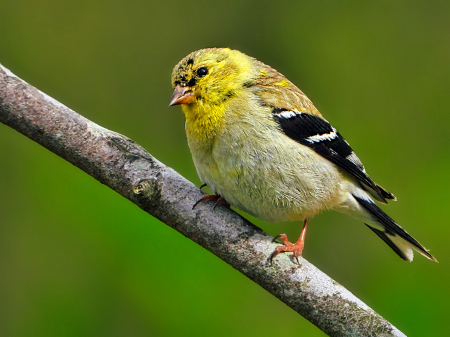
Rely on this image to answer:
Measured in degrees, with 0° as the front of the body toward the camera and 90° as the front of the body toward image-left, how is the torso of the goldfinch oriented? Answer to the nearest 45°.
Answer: approximately 45°
